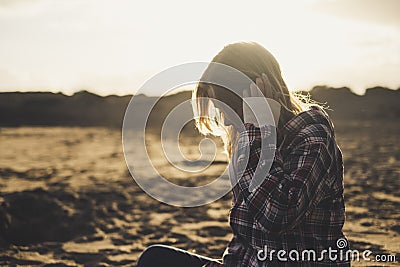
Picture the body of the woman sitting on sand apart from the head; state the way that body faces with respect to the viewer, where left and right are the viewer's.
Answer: facing to the left of the viewer

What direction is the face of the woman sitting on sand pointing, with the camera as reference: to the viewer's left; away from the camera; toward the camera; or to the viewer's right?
to the viewer's left
